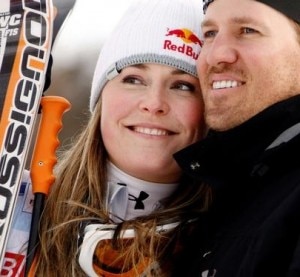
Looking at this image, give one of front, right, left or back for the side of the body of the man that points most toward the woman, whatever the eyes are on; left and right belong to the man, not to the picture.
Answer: right

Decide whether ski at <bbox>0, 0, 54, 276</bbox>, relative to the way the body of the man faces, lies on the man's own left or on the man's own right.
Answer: on the man's own right

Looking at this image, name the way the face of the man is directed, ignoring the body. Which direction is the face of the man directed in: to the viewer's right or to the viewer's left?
to the viewer's left

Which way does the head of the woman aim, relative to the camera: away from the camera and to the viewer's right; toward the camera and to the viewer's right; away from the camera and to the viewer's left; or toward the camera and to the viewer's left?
toward the camera and to the viewer's right

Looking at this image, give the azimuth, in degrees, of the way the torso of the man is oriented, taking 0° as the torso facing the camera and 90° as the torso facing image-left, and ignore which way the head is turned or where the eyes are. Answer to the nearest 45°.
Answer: approximately 45°

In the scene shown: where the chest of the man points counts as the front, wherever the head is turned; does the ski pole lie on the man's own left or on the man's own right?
on the man's own right
